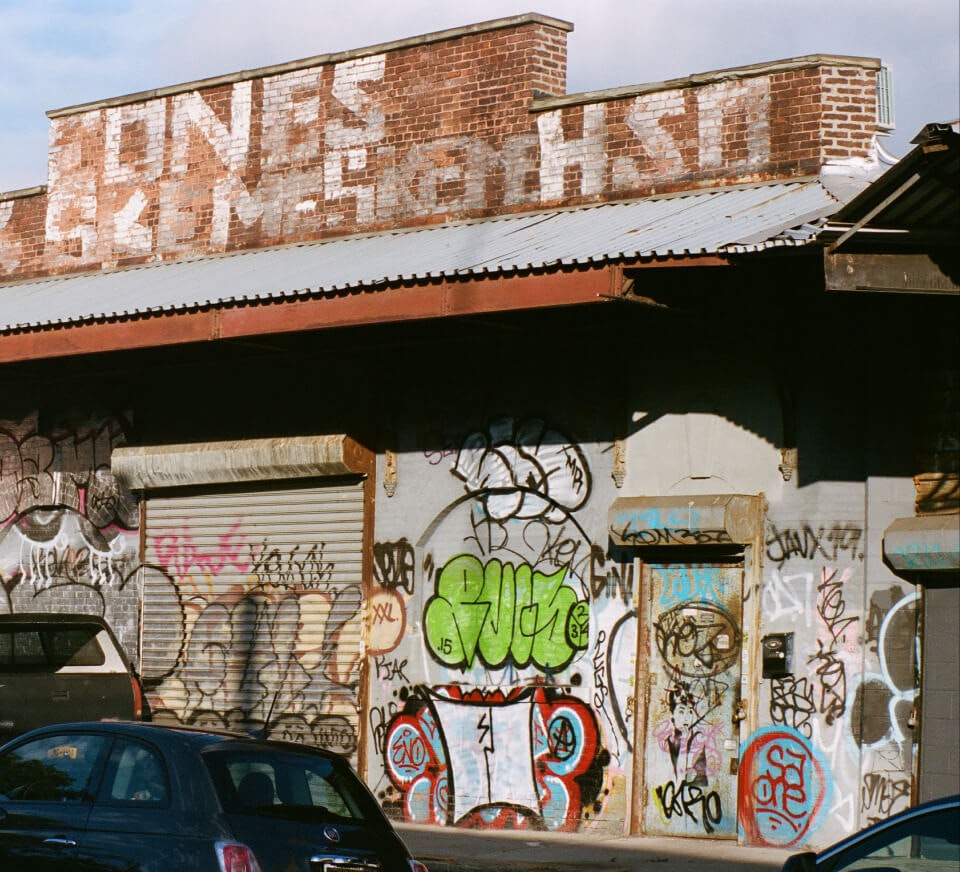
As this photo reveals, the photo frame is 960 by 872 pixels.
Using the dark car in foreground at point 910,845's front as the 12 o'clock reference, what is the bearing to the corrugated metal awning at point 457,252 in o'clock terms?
The corrugated metal awning is roughly at 2 o'clock from the dark car in foreground.

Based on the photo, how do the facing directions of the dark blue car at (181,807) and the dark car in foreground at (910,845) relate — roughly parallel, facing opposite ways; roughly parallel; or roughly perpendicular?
roughly parallel

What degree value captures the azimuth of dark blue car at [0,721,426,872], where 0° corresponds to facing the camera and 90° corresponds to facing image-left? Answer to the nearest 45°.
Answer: approximately 135°

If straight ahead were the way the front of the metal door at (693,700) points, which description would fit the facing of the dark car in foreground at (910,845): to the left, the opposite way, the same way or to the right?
to the right

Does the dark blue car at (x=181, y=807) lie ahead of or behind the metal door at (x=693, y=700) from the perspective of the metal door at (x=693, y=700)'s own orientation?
ahead

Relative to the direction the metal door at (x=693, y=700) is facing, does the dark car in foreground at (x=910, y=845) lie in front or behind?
in front

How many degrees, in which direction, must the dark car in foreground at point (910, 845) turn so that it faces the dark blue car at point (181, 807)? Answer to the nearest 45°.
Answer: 0° — it already faces it

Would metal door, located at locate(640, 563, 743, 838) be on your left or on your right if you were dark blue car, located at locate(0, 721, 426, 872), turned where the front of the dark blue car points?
on your right

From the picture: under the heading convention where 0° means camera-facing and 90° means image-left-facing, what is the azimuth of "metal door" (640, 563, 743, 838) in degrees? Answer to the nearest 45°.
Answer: approximately 0°

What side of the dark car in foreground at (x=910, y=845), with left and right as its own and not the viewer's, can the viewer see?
left

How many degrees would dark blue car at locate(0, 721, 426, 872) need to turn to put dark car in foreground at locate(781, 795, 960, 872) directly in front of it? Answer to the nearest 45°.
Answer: approximately 180°

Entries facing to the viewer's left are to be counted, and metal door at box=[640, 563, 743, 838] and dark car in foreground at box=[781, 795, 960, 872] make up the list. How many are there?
1

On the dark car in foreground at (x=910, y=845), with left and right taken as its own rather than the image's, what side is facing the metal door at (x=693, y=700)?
right

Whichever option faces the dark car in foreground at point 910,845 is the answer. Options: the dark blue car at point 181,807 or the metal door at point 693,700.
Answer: the metal door
